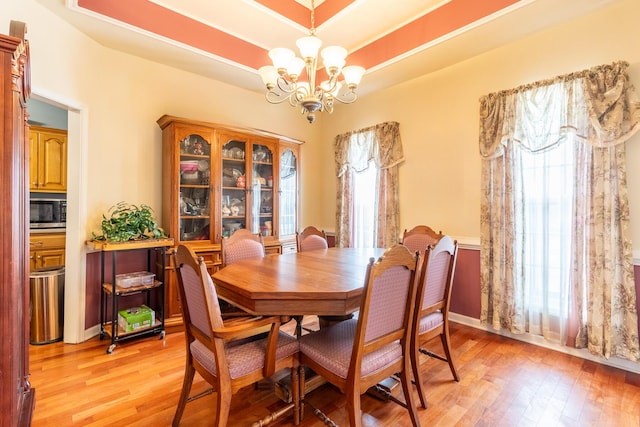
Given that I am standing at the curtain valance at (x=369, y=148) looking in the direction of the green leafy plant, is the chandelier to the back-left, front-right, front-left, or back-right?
front-left

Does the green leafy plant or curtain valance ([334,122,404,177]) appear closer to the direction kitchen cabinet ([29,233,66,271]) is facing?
the green leafy plant

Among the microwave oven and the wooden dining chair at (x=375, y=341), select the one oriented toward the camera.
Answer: the microwave oven

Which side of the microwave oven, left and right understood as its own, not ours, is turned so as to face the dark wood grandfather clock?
front

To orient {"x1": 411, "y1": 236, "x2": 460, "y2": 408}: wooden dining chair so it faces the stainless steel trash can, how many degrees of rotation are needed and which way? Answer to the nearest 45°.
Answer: approximately 45° to its left

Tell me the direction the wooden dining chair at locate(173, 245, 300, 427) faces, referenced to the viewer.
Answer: facing away from the viewer and to the right of the viewer

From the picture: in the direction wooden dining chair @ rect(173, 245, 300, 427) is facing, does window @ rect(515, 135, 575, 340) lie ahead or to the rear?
ahead

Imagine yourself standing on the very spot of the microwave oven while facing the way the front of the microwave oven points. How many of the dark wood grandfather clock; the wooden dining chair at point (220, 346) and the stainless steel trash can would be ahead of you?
3

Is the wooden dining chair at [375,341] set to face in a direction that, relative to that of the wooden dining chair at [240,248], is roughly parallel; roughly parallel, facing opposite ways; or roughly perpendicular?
roughly parallel, facing opposite ways

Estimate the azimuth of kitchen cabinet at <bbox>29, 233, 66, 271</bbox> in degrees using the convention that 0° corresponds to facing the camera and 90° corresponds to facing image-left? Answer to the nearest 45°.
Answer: approximately 0°

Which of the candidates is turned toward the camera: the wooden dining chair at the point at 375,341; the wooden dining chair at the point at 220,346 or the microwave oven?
the microwave oven

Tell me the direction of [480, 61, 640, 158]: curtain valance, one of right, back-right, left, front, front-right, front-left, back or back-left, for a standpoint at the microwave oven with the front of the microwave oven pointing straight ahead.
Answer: front-left

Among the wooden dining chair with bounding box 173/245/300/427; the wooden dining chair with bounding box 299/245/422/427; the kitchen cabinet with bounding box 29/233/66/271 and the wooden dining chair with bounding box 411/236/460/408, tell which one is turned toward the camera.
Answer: the kitchen cabinet

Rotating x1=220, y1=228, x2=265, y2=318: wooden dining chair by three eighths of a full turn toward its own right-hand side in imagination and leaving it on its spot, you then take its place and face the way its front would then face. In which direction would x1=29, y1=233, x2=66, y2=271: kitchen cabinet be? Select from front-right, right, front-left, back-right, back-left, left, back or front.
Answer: front-right

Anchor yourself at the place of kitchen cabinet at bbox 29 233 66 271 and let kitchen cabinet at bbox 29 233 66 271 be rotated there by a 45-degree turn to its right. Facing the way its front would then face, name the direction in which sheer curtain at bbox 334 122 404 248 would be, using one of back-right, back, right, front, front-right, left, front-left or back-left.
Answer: left

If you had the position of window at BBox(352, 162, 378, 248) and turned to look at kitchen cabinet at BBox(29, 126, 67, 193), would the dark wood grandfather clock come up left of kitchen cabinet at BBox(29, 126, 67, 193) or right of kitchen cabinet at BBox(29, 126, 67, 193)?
left
